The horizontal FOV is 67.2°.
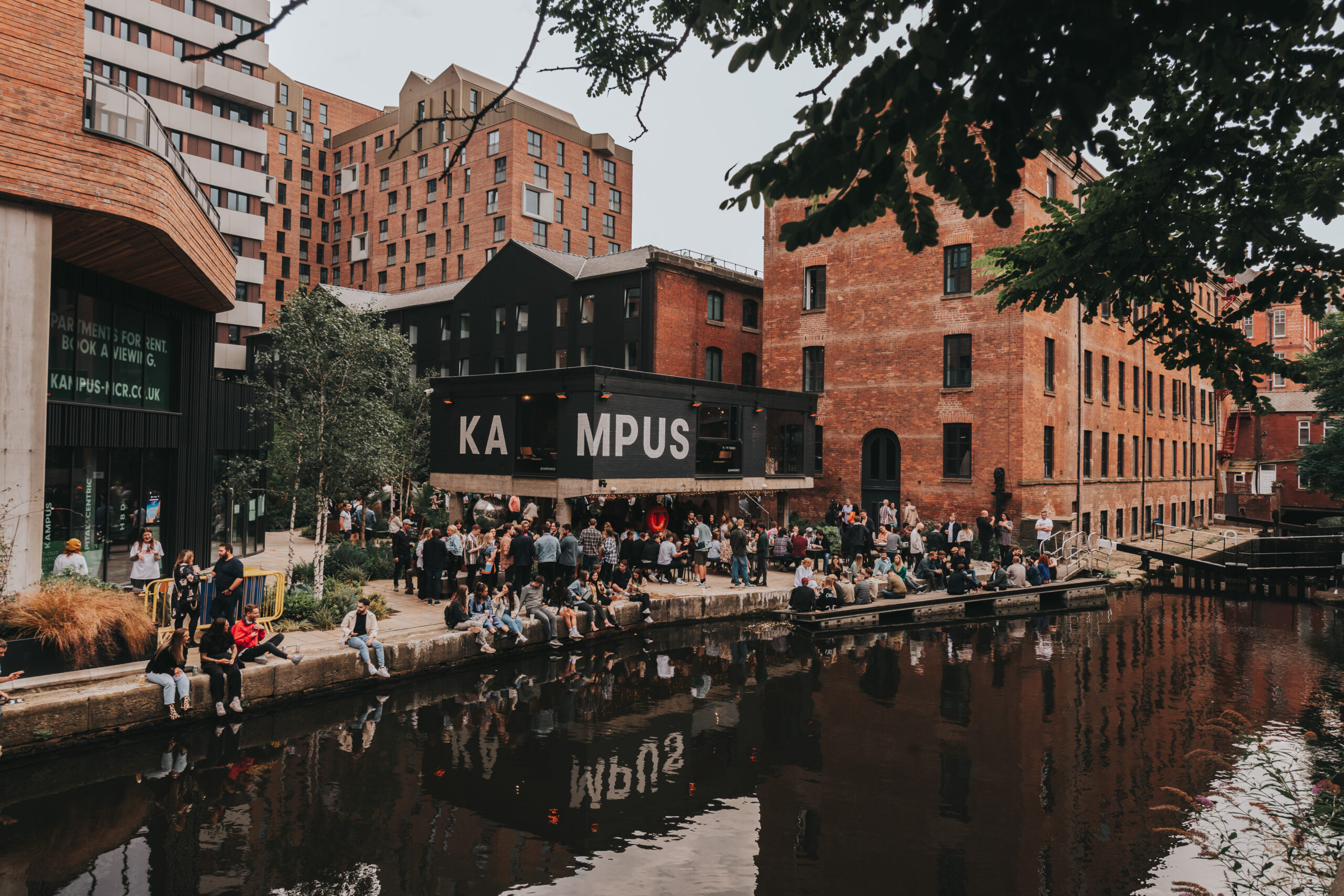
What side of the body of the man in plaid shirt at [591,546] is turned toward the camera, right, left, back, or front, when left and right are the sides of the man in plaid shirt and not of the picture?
back

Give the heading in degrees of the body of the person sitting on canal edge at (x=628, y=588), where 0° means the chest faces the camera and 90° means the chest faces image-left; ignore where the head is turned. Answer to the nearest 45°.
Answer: approximately 315°

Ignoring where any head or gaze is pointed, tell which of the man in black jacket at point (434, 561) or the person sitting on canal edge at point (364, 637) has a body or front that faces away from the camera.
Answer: the man in black jacket

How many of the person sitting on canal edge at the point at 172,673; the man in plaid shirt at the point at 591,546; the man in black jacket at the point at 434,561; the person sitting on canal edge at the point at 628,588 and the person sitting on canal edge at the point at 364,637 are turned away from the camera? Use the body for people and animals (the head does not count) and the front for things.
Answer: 2

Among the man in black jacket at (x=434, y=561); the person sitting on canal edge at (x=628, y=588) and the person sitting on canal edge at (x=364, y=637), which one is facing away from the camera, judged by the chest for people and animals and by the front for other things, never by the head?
the man in black jacket

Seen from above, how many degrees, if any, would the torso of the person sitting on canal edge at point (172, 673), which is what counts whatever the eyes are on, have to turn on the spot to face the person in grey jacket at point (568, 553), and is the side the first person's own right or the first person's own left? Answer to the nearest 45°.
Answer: approximately 90° to the first person's own left

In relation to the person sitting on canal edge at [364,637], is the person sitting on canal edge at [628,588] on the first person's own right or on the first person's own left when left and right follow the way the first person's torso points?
on the first person's own left

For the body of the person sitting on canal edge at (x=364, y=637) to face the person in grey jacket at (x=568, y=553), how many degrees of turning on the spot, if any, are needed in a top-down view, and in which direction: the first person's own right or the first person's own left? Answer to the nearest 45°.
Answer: approximately 90° to the first person's own left

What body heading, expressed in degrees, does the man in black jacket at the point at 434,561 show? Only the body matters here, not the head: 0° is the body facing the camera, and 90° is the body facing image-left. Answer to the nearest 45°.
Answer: approximately 180°

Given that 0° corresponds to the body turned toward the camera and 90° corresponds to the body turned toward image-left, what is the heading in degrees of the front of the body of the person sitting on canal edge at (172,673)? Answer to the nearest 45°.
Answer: approximately 315°

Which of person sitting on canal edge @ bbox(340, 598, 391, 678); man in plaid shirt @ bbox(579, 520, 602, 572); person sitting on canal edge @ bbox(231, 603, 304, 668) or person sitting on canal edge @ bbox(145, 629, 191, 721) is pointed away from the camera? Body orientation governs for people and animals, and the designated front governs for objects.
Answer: the man in plaid shirt

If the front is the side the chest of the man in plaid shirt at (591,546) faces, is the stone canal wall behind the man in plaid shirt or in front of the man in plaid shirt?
behind

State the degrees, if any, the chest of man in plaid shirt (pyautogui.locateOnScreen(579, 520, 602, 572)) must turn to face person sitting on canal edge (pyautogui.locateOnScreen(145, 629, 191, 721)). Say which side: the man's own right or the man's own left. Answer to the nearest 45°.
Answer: approximately 135° to the man's own left

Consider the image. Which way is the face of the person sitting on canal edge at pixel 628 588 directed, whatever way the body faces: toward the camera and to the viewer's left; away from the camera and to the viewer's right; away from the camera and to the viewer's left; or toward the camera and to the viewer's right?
toward the camera and to the viewer's left
